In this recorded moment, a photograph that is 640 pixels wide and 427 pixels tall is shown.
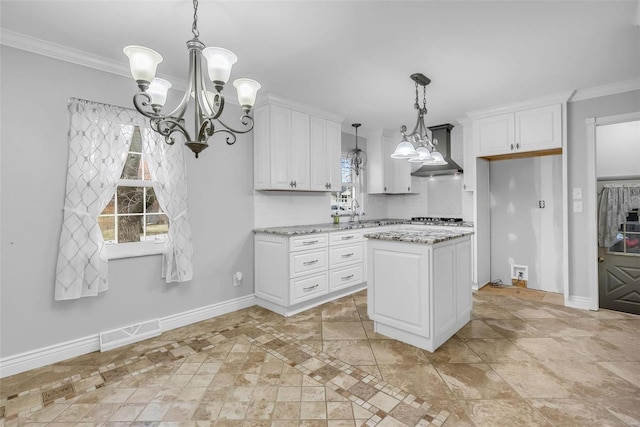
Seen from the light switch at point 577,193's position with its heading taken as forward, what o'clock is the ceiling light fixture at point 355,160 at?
The ceiling light fixture is roughly at 3 o'clock from the light switch.

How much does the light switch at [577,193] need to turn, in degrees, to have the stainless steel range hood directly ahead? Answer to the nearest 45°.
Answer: approximately 90° to its right

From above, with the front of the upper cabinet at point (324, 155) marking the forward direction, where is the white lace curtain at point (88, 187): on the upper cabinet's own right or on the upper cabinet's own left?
on the upper cabinet's own right

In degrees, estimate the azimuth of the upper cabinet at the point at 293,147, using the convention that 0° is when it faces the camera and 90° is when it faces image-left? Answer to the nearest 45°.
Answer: approximately 315°

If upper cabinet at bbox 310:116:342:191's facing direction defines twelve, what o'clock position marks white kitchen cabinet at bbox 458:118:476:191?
The white kitchen cabinet is roughly at 10 o'clock from the upper cabinet.

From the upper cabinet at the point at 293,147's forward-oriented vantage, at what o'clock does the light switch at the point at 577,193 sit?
The light switch is roughly at 11 o'clock from the upper cabinet.

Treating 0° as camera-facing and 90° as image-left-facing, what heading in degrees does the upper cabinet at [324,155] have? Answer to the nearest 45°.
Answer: approximately 315°

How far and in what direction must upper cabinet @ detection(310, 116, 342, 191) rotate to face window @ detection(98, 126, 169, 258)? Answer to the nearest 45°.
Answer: approximately 90° to its right

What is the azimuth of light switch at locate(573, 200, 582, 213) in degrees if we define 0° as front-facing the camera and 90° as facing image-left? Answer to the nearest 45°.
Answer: approximately 0°

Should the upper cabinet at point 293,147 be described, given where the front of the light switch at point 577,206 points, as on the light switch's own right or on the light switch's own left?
on the light switch's own right
